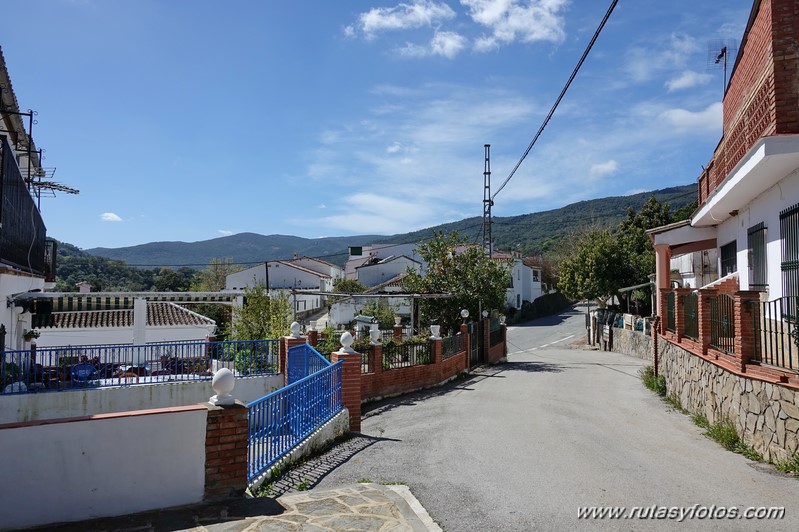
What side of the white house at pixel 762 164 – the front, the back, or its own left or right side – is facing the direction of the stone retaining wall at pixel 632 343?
right

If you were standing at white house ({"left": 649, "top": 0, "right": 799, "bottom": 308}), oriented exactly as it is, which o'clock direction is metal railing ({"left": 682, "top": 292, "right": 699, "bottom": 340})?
The metal railing is roughly at 2 o'clock from the white house.

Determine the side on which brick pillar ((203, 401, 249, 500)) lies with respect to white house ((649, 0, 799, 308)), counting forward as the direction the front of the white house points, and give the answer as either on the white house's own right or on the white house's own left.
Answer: on the white house's own left

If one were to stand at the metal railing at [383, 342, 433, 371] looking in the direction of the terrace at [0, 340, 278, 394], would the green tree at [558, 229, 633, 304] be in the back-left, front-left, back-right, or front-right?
back-right

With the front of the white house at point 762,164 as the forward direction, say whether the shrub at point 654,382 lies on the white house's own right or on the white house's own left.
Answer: on the white house's own right

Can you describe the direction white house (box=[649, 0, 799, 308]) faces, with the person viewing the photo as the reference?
facing to the left of the viewer
